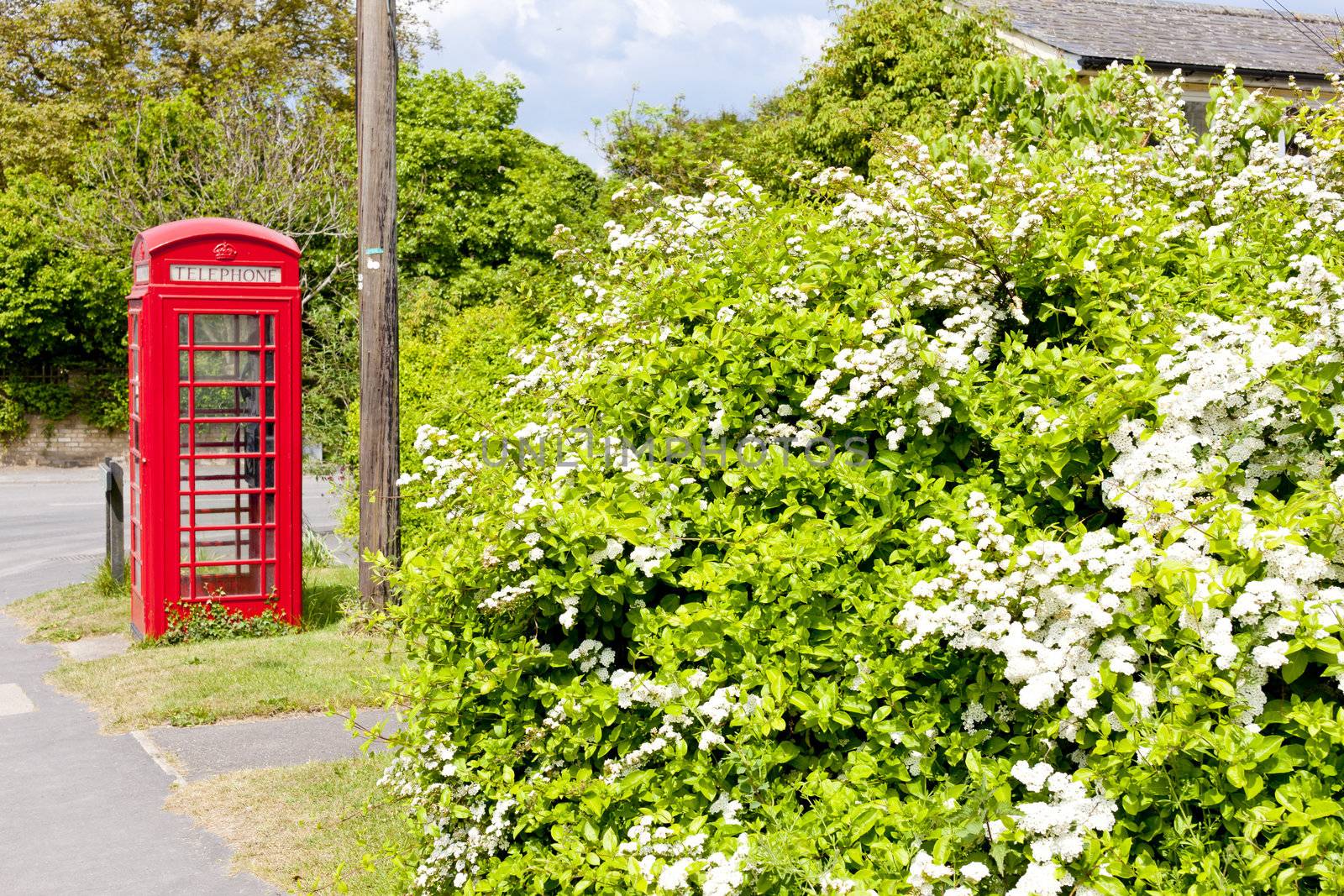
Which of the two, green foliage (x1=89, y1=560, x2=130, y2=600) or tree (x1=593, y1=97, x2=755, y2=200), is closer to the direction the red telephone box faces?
the green foliage

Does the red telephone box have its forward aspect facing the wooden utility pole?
no

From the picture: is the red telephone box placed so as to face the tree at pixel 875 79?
no

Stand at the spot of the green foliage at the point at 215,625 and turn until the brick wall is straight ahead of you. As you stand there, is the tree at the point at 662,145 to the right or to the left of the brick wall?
right

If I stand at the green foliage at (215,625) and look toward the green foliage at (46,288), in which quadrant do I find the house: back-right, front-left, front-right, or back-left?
front-right

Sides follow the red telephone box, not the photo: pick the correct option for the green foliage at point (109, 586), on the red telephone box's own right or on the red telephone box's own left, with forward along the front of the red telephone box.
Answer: on the red telephone box's own right

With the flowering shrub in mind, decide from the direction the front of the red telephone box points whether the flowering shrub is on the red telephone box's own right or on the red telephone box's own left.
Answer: on the red telephone box's own left

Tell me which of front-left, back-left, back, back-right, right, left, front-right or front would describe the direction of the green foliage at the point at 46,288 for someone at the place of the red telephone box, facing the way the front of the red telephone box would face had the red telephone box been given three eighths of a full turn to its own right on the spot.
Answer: front-left

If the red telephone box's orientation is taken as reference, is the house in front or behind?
behind

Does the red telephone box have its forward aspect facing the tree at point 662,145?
no
